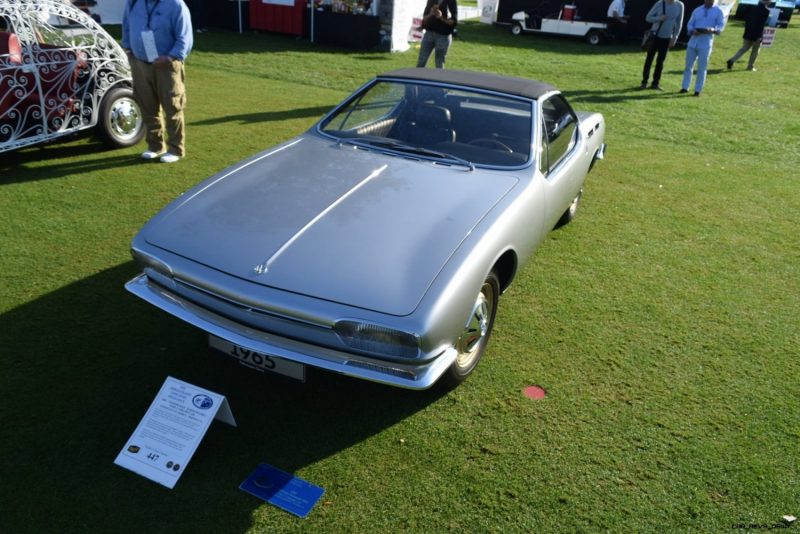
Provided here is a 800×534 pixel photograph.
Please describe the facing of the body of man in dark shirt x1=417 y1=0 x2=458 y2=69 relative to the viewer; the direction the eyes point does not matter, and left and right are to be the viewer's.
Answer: facing the viewer

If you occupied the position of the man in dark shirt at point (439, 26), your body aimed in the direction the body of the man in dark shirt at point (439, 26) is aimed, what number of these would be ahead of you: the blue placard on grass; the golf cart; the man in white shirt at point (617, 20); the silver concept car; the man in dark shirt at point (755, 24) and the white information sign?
3

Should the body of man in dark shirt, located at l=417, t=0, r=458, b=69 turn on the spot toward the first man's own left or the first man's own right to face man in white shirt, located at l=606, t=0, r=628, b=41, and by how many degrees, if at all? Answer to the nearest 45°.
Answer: approximately 135° to the first man's own left

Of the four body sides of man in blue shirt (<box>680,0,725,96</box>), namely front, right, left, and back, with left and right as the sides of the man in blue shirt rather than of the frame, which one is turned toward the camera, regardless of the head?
front

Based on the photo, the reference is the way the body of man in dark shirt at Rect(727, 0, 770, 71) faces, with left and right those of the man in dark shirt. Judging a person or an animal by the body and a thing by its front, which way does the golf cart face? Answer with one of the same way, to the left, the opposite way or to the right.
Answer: the opposite way

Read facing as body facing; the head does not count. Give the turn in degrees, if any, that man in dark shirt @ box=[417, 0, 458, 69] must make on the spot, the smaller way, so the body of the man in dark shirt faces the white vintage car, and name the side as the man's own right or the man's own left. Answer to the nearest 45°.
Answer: approximately 45° to the man's own right

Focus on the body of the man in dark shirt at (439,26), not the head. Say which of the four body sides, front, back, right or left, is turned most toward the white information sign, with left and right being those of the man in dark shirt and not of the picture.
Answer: front

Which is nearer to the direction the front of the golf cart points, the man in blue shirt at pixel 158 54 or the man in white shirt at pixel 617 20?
the man in blue shirt

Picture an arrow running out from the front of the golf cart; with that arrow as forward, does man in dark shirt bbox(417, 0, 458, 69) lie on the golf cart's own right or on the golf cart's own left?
on the golf cart's own left

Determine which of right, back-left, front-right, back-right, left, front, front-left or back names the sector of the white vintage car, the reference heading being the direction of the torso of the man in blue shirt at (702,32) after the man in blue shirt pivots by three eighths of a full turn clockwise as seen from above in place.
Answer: left

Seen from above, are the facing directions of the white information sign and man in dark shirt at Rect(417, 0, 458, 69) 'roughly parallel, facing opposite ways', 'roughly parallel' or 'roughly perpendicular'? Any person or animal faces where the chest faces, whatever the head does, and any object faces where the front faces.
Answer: roughly parallel

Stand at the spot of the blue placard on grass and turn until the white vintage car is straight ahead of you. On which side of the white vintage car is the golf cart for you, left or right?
right

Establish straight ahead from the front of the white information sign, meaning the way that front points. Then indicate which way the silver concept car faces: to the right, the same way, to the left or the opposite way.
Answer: the same way

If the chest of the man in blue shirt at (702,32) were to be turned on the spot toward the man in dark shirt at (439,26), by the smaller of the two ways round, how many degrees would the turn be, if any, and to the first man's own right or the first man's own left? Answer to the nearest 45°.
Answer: approximately 45° to the first man's own right

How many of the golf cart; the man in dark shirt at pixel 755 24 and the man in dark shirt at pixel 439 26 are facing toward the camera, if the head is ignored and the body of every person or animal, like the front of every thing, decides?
1

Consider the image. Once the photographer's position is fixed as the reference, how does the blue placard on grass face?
facing the viewer and to the left of the viewer

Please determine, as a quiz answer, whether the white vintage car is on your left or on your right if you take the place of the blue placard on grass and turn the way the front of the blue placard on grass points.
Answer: on your right
